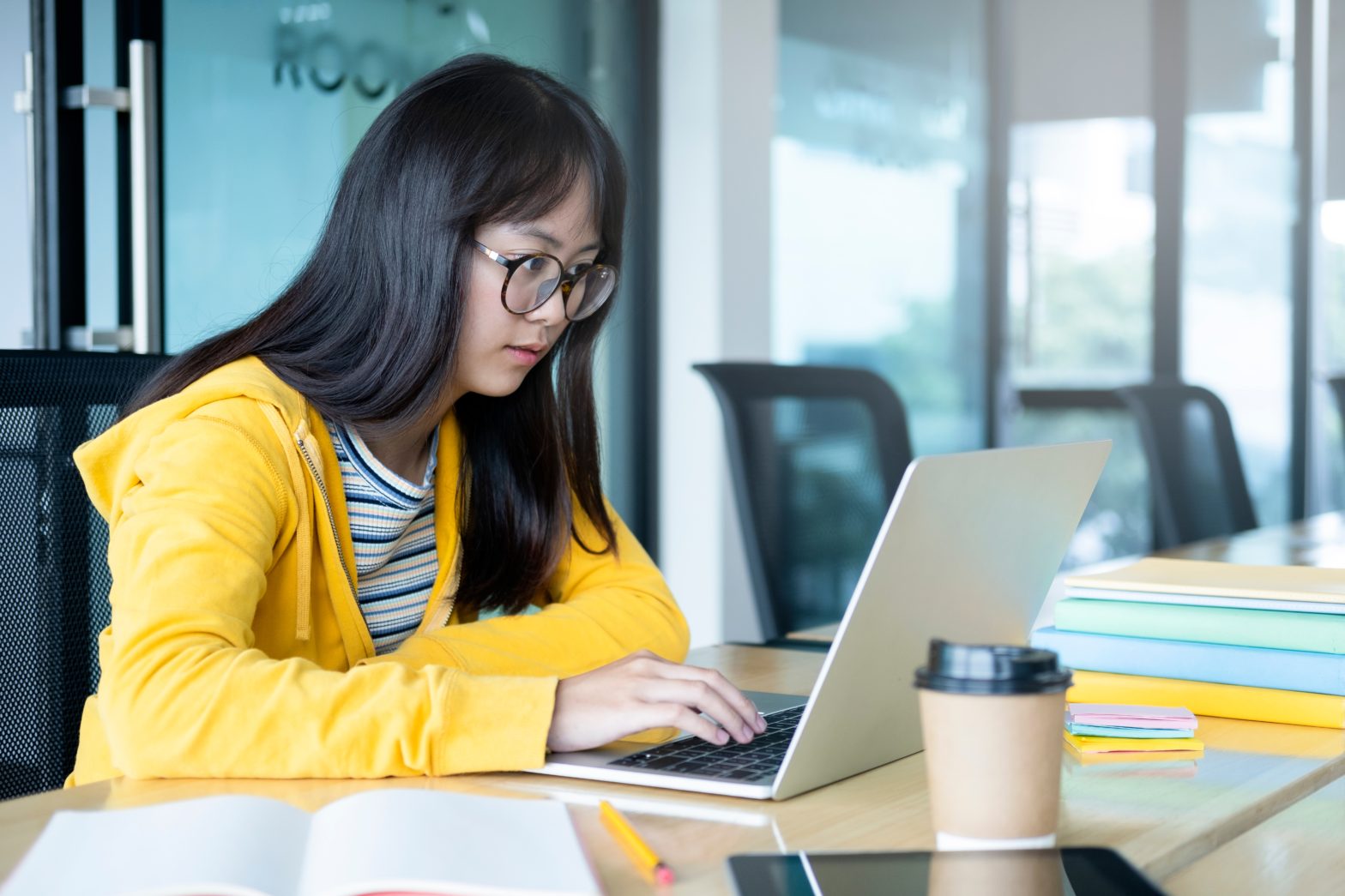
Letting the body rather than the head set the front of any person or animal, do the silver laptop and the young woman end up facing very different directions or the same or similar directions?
very different directions

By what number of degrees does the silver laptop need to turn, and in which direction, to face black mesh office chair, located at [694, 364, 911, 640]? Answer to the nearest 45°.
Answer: approximately 45° to its right

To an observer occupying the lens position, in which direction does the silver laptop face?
facing away from the viewer and to the left of the viewer

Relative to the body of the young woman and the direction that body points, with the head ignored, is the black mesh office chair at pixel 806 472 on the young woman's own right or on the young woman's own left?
on the young woman's own left
